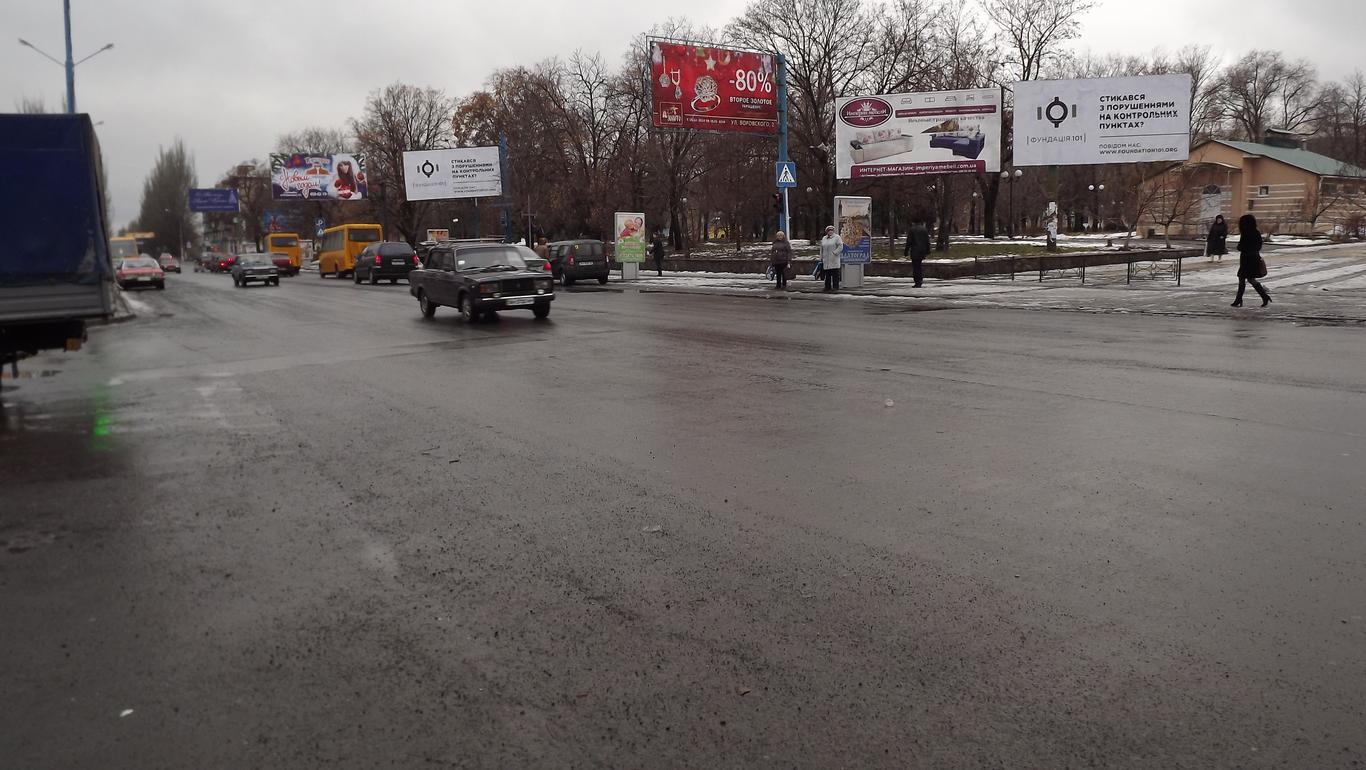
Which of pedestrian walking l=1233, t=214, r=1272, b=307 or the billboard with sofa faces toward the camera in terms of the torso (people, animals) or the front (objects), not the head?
the billboard with sofa

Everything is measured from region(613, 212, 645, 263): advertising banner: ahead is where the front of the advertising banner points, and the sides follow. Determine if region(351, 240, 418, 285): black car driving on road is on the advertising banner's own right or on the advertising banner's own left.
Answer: on the advertising banner's own right

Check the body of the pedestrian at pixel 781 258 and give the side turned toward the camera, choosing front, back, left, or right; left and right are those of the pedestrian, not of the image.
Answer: front

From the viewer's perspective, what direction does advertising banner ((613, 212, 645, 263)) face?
toward the camera

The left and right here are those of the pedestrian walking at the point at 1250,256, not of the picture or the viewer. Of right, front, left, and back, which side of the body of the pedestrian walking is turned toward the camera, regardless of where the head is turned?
left

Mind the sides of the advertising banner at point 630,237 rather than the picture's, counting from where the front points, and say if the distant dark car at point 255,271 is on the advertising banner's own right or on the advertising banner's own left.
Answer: on the advertising banner's own right

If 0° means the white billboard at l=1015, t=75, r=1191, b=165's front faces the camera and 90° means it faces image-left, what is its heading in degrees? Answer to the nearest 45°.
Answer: approximately 0°

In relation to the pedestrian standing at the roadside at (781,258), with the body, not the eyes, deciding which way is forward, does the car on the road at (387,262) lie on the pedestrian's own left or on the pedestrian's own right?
on the pedestrian's own right

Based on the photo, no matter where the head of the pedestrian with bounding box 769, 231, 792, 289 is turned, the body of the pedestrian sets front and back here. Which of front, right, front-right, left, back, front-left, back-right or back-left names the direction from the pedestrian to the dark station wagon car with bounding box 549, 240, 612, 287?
back-right

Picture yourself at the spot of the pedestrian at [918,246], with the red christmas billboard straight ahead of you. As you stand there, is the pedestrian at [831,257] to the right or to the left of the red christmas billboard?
left

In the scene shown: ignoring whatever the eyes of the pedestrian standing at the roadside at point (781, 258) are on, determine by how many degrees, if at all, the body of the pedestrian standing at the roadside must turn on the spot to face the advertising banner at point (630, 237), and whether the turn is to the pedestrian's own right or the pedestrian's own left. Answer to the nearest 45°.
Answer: approximately 135° to the pedestrian's own right
